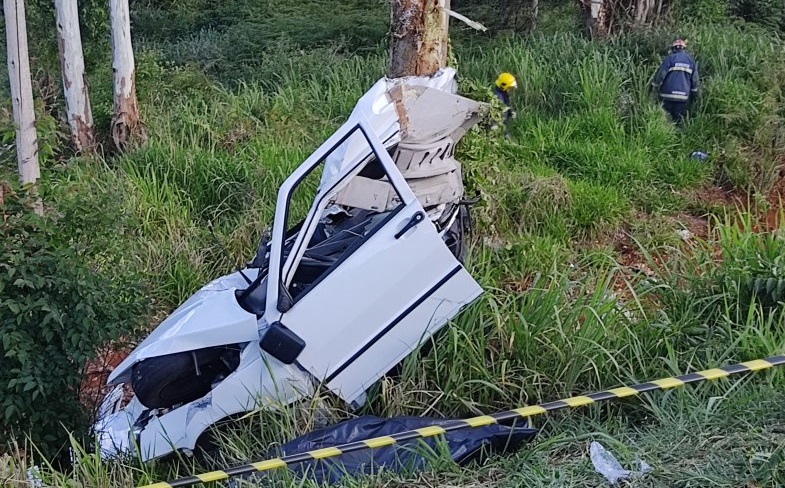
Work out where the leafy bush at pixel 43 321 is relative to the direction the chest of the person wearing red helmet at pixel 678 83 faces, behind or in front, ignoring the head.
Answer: behind

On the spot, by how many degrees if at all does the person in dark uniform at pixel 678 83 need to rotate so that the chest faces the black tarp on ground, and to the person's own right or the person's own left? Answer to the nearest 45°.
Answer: approximately 180°

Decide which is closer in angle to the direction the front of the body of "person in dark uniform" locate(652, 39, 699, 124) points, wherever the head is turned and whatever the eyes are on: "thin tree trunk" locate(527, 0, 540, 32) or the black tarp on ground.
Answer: the thin tree trunk

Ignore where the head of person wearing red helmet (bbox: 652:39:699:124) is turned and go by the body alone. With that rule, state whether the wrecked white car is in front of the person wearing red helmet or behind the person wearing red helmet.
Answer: behind

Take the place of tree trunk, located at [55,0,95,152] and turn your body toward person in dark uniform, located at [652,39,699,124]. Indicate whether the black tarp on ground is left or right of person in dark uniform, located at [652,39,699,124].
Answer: right

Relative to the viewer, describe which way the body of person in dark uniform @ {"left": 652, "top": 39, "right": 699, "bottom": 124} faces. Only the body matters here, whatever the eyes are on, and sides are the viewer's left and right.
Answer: facing away from the viewer

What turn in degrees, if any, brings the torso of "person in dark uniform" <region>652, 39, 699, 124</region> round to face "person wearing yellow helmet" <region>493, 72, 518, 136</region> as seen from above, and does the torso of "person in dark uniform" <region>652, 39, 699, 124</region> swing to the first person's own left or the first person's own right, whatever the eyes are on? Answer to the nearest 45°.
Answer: approximately 90° to the first person's own left

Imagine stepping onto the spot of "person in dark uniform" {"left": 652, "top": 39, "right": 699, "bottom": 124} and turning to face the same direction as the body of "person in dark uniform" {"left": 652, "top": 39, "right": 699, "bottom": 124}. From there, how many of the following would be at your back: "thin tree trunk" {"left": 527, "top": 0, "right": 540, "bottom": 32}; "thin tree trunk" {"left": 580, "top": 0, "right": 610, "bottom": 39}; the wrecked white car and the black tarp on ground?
2
